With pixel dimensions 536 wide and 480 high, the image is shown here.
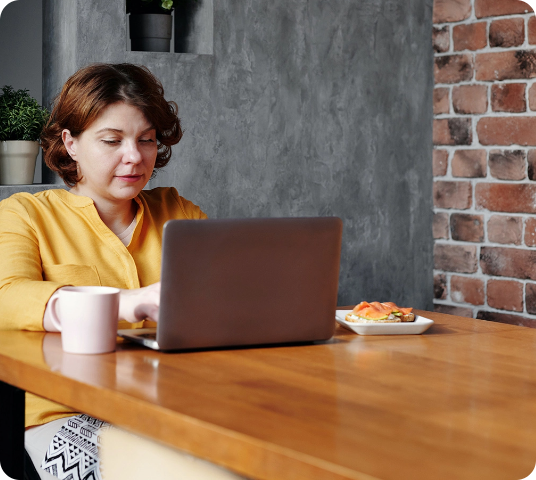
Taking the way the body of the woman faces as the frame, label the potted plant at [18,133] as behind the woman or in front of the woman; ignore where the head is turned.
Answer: behind

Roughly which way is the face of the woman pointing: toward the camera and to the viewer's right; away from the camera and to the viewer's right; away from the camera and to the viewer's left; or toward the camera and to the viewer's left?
toward the camera and to the viewer's right

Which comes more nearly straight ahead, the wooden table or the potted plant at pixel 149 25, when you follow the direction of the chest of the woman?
the wooden table

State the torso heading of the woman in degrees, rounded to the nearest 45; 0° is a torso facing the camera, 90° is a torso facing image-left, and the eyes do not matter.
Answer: approximately 315°

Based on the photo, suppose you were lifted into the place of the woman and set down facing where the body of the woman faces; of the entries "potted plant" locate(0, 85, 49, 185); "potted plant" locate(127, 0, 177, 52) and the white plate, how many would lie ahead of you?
1

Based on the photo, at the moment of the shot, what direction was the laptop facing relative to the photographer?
facing away from the viewer and to the left of the viewer

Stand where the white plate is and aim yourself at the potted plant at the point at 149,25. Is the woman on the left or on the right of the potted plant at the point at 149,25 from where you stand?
left

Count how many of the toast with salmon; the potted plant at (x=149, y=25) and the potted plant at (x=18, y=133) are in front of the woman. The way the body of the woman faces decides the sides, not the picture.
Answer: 1

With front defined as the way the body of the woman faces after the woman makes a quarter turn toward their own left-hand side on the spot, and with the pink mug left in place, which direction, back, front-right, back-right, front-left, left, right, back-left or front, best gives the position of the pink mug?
back-right

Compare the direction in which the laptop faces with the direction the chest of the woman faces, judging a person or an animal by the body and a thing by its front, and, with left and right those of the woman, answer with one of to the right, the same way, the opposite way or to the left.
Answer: the opposite way
